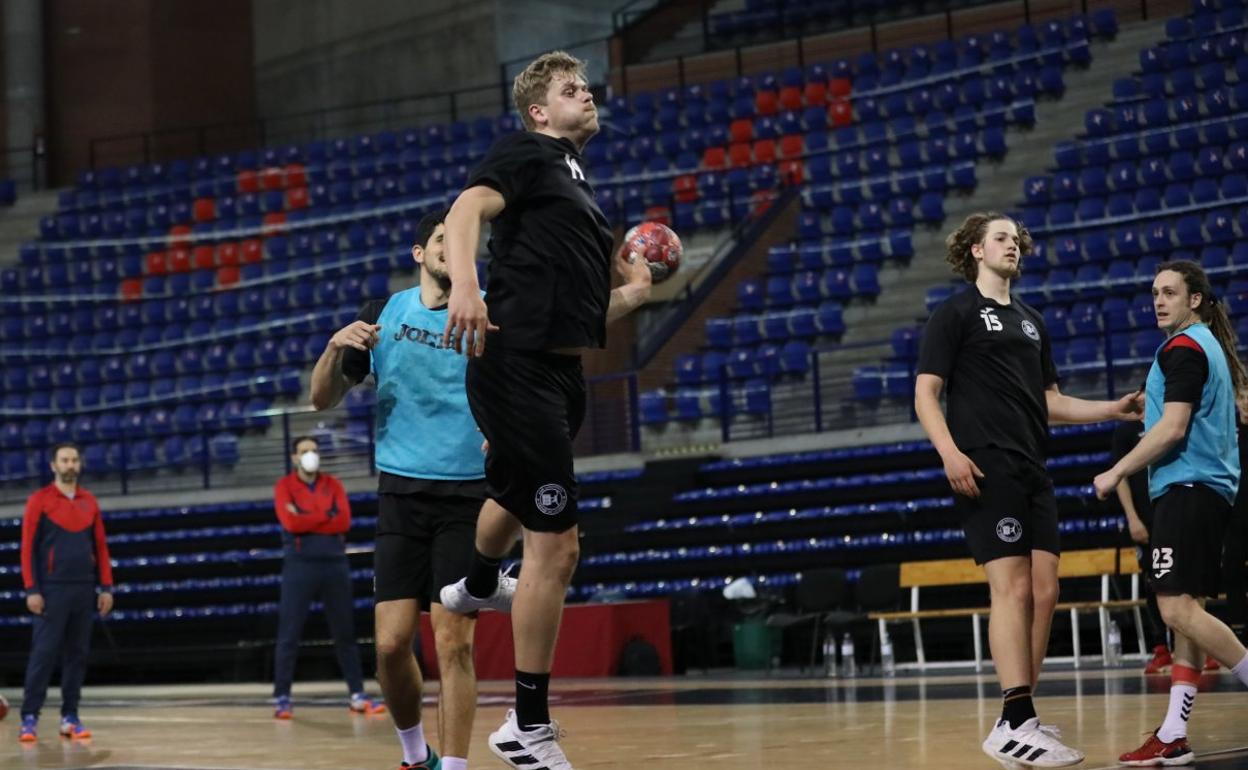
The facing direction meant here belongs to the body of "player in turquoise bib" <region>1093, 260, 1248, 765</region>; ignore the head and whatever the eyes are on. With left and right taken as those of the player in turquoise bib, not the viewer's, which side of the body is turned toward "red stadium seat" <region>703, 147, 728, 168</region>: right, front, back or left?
right

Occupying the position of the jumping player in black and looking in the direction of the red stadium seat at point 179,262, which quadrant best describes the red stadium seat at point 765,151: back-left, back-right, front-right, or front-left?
front-right

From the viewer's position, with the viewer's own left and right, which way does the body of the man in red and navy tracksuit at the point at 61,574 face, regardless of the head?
facing the viewer

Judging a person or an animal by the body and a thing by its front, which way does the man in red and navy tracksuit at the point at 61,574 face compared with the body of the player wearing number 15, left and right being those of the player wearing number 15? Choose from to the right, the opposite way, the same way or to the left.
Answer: the same way

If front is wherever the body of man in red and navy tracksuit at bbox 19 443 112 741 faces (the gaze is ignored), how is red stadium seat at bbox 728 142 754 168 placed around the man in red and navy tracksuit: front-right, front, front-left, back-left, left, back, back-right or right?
back-left

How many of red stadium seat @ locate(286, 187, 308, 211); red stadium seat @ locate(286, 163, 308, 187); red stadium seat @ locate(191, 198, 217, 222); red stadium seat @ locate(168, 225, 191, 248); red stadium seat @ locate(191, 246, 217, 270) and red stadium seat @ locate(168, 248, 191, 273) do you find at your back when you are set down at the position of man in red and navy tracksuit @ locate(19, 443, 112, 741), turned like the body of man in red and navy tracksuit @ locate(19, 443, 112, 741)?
6

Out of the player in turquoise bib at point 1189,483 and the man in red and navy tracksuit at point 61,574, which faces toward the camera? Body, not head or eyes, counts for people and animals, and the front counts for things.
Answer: the man in red and navy tracksuit

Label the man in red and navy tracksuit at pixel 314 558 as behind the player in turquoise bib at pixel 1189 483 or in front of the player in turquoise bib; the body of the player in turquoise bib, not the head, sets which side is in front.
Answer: in front

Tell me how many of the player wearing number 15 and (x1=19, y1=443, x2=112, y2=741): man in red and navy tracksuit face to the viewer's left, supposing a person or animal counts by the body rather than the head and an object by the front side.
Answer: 0

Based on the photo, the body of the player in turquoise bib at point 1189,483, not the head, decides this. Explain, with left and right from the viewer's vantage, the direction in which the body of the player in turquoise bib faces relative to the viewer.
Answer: facing to the left of the viewer

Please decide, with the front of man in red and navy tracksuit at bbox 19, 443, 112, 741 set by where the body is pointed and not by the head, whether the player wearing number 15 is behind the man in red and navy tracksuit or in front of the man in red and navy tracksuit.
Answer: in front

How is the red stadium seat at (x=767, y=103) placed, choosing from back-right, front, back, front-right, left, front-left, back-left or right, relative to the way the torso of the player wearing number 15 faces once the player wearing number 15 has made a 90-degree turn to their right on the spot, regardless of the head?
back-right

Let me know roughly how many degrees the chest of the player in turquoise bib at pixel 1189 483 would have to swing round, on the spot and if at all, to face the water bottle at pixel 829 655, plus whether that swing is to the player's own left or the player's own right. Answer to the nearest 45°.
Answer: approximately 90° to the player's own right

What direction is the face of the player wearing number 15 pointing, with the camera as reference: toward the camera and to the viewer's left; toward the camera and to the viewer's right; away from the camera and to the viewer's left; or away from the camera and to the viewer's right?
toward the camera and to the viewer's right

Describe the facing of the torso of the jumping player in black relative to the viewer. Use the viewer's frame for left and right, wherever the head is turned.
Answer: facing the viewer and to the right of the viewer

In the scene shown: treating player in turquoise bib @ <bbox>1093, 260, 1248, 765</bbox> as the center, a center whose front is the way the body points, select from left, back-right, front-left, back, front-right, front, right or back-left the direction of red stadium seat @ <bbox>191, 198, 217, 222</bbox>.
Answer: front-right

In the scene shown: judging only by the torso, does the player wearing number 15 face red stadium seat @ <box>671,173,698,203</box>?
no

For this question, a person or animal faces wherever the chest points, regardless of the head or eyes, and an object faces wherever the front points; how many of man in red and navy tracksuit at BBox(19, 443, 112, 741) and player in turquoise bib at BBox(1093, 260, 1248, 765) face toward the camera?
1

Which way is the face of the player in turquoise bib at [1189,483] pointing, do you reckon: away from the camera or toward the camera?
toward the camera

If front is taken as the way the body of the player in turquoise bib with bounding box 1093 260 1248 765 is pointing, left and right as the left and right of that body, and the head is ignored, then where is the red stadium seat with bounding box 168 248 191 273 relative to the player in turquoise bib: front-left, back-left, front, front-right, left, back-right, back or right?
front-right
